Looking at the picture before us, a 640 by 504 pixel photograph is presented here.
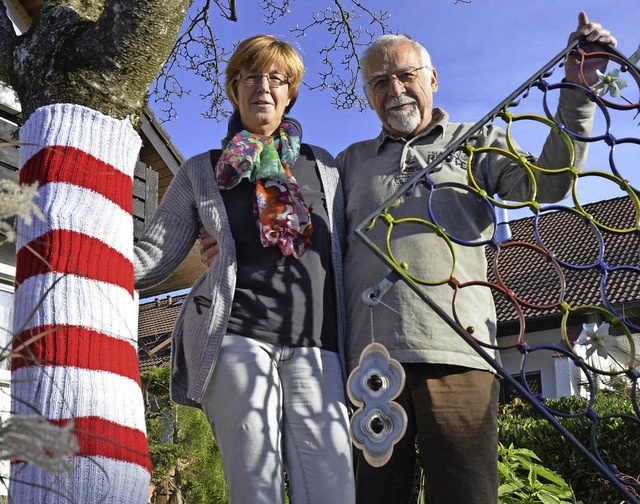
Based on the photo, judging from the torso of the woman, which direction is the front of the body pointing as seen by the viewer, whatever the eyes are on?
toward the camera

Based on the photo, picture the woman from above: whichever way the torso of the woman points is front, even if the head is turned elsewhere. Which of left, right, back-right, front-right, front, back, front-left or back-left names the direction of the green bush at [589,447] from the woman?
back-left

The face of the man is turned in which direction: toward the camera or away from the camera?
toward the camera

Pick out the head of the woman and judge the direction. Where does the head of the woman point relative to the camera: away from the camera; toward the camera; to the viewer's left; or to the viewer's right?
toward the camera

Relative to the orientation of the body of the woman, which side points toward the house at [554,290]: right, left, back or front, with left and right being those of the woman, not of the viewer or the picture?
back

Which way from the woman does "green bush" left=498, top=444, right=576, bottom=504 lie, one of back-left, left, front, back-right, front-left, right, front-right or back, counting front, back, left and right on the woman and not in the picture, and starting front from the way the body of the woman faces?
back-left
